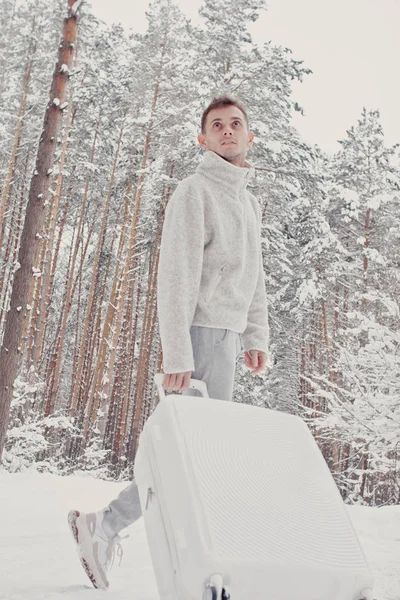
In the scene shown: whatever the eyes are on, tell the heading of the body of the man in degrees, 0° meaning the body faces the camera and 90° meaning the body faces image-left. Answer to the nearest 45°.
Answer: approximately 315°
